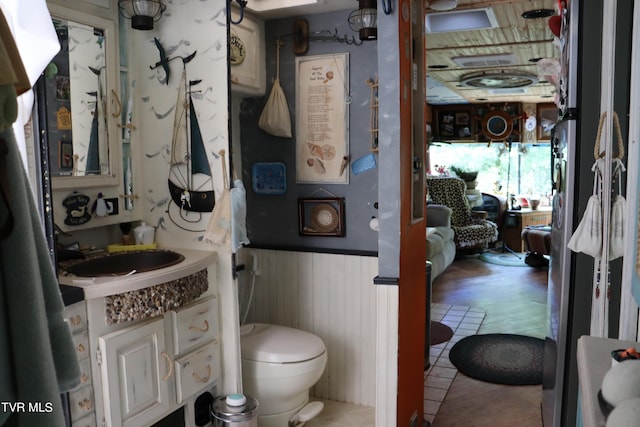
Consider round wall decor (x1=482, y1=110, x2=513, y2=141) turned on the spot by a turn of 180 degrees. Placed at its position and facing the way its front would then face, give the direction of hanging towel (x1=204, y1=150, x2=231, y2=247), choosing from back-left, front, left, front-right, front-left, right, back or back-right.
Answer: back

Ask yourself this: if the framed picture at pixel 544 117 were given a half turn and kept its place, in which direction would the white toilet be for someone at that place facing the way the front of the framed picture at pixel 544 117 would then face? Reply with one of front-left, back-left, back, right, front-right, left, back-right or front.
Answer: back

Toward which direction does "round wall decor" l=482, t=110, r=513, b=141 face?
toward the camera

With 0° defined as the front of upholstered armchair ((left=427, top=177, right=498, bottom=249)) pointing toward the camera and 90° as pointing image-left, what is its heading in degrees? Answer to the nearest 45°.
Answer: approximately 315°

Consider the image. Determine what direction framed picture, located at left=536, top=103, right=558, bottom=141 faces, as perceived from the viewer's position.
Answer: facing the viewer

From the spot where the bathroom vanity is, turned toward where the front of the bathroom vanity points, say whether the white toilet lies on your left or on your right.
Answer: on your left

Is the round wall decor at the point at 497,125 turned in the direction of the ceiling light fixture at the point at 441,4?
yes

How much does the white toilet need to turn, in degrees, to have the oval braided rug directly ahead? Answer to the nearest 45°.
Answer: approximately 45° to its left

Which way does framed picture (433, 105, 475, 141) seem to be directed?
toward the camera

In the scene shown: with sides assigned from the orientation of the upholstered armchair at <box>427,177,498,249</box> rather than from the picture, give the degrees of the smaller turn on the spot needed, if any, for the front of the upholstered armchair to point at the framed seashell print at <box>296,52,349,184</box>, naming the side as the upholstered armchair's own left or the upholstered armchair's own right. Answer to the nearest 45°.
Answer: approximately 45° to the upholstered armchair's own right

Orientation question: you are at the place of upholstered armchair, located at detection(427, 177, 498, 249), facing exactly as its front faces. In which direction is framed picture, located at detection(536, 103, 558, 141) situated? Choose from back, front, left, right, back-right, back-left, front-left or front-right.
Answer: left

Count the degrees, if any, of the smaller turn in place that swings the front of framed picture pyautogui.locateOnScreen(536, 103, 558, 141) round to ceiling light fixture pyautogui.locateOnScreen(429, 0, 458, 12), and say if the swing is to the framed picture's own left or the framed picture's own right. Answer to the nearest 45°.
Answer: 0° — it already faces it

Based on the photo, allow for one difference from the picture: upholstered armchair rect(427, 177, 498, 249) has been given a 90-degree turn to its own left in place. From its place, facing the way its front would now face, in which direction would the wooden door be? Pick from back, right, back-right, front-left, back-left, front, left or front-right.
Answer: back-right

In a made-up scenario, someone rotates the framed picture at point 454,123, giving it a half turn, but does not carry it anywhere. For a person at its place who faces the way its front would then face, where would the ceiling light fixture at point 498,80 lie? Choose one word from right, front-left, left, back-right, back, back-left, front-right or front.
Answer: back

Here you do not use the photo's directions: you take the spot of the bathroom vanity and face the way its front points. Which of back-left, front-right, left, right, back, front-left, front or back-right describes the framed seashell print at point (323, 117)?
left
